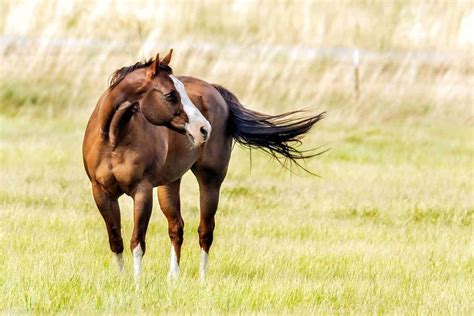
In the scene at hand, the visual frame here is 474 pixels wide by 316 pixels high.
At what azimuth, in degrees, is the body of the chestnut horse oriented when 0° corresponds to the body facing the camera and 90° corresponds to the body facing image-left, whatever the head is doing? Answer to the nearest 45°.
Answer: approximately 45°

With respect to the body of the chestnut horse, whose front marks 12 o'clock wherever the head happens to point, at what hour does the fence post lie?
The fence post is roughly at 5 o'clock from the chestnut horse.
